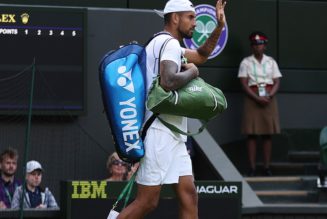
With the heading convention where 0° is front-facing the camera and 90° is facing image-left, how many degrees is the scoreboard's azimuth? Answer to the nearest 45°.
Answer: approximately 0°
